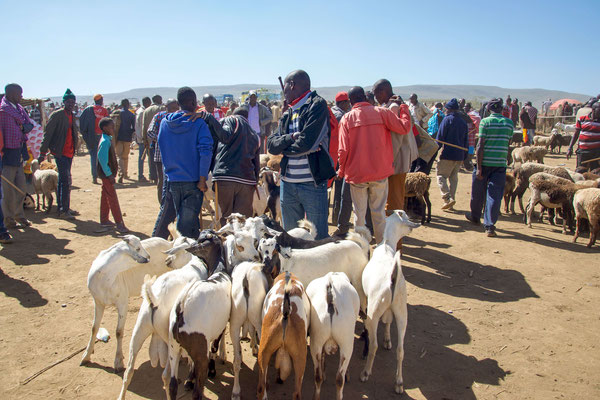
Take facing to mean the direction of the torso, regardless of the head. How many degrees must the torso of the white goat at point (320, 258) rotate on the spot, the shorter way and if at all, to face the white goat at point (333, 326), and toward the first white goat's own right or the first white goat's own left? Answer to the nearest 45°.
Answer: approximately 90° to the first white goat's own left

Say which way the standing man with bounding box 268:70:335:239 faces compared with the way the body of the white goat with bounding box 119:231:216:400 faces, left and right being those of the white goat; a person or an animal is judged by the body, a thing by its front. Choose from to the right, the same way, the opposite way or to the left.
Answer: the opposite way

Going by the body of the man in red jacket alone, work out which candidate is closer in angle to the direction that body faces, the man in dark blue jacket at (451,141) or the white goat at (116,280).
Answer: the man in dark blue jacket

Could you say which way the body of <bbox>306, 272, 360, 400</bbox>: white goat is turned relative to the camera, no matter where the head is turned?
away from the camera

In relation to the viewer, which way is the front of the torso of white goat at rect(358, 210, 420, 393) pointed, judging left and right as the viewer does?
facing away from the viewer

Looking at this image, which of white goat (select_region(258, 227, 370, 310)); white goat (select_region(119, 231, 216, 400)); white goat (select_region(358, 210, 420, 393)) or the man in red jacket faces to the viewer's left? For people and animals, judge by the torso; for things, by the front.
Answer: white goat (select_region(258, 227, 370, 310))
